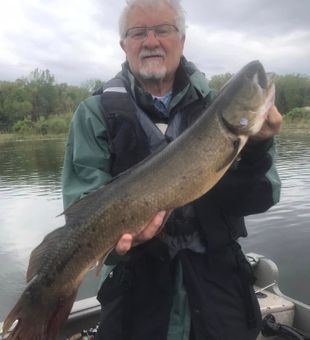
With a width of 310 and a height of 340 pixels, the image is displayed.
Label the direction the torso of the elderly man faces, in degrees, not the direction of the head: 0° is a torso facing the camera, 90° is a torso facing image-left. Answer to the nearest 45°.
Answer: approximately 0°

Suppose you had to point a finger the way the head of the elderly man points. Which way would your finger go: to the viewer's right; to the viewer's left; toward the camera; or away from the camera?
toward the camera
